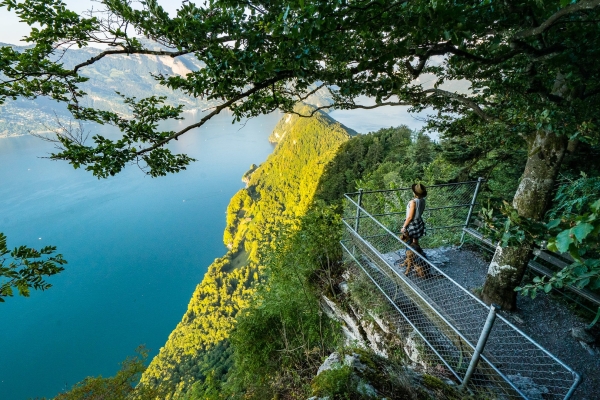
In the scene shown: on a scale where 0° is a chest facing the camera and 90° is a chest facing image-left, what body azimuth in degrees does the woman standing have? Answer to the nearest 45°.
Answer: approximately 135°

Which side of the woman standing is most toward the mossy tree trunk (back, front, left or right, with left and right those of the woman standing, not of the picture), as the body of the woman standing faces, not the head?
back

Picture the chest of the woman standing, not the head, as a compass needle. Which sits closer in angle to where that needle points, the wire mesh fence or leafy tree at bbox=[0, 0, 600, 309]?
the wire mesh fence
